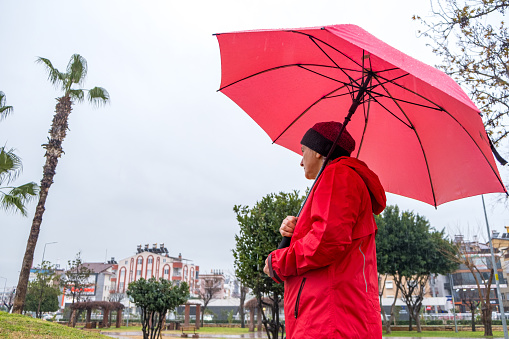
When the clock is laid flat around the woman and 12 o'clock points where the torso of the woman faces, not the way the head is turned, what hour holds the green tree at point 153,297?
The green tree is roughly at 2 o'clock from the woman.

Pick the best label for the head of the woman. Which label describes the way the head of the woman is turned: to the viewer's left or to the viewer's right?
to the viewer's left

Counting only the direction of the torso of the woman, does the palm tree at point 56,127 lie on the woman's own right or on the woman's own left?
on the woman's own right

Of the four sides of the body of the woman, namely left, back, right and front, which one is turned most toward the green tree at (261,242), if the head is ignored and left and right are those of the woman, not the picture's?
right

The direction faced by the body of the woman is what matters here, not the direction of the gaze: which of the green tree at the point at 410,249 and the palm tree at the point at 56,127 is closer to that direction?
the palm tree

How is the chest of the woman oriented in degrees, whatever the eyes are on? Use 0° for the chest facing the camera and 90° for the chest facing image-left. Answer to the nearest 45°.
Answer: approximately 90°

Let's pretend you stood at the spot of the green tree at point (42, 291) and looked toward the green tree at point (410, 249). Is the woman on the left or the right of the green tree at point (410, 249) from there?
right

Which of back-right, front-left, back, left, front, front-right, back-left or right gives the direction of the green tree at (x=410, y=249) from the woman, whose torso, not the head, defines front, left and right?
right

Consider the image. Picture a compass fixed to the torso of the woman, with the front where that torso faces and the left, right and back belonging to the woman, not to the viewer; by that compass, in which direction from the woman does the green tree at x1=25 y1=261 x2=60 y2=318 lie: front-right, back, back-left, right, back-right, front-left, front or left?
front-right
